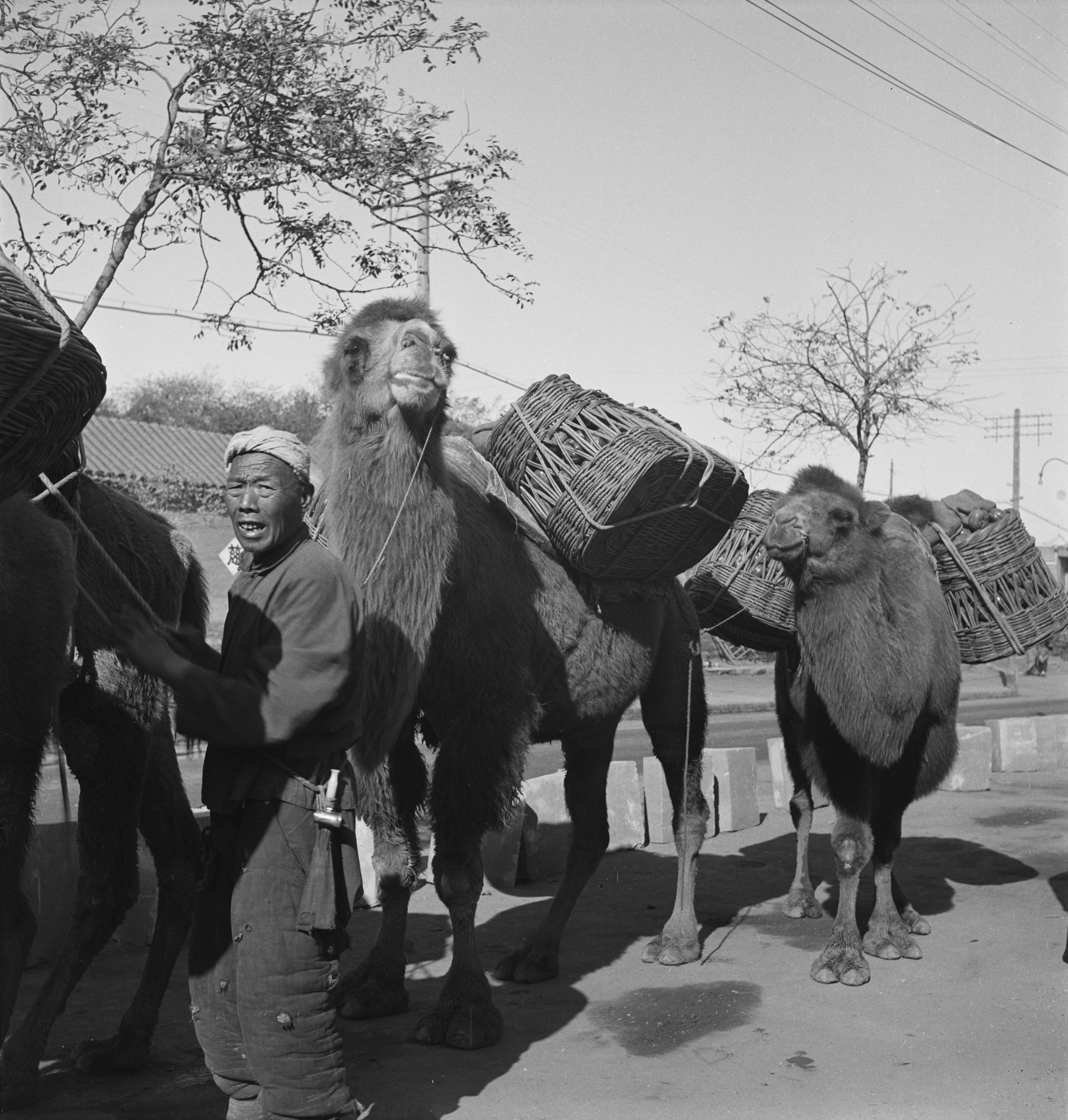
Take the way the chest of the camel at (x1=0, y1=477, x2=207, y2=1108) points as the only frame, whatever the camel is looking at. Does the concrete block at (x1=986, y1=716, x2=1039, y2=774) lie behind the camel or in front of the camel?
behind

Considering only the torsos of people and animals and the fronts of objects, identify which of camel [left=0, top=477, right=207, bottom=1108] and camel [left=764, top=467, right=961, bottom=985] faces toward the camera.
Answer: camel [left=764, top=467, right=961, bottom=985]

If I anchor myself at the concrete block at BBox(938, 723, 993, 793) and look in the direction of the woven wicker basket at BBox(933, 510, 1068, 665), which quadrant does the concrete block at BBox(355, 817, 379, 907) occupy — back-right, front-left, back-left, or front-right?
front-right

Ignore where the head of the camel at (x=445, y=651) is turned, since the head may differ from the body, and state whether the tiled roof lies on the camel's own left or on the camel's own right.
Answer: on the camel's own right

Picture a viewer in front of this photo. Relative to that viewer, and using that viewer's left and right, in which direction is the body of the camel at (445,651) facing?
facing the viewer and to the left of the viewer

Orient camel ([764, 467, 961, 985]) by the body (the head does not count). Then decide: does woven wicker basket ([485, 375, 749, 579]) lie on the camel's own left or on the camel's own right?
on the camel's own right

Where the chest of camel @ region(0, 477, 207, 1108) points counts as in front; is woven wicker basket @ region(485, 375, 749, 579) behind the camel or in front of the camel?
behind

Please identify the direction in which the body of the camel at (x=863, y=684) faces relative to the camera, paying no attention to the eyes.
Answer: toward the camera

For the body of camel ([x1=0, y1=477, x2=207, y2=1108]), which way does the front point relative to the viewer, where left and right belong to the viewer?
facing to the left of the viewer

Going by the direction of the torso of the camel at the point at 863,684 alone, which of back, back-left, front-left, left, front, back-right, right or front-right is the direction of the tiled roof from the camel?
back-right

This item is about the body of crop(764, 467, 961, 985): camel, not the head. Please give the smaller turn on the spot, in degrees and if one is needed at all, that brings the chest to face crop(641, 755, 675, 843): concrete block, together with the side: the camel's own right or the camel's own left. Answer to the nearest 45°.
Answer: approximately 135° to the camel's own right

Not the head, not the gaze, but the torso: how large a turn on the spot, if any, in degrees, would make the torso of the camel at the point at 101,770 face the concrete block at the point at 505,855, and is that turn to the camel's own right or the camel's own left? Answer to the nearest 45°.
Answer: approximately 135° to the camel's own right

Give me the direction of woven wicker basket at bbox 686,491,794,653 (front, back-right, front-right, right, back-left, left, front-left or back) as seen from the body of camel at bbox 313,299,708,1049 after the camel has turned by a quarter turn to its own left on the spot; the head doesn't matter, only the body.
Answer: left

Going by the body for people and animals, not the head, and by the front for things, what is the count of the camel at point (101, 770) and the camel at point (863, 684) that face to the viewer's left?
1

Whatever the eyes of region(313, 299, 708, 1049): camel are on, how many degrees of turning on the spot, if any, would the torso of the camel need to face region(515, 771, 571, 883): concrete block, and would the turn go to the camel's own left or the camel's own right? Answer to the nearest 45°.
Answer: approximately 135° to the camel's own right
